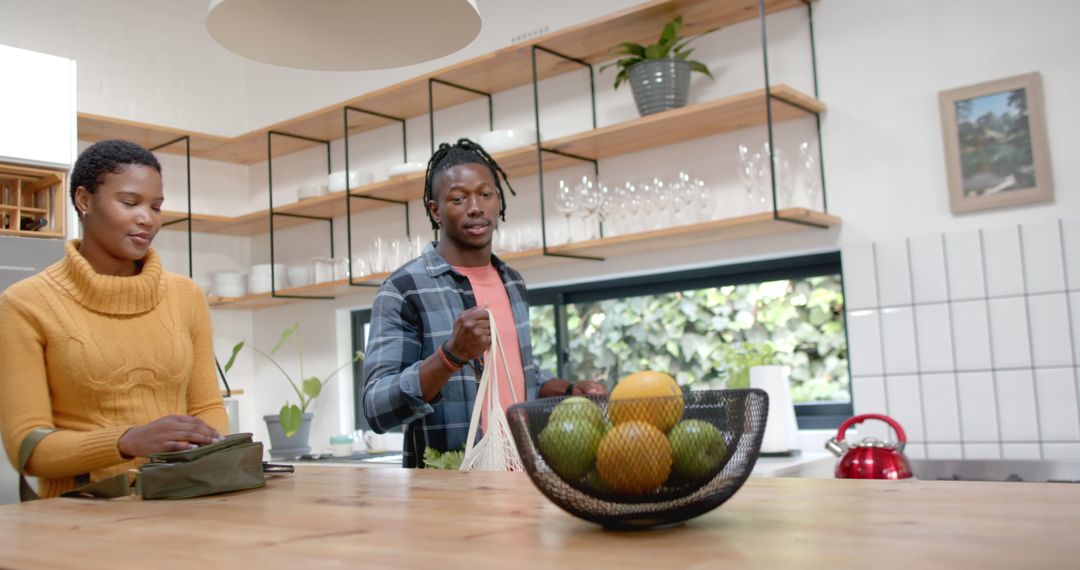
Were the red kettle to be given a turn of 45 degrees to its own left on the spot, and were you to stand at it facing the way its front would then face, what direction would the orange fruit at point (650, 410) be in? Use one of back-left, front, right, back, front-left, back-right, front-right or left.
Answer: front-left

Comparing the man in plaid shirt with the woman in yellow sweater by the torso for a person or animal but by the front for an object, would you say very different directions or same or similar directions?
same or similar directions

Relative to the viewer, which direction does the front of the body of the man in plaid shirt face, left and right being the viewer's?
facing the viewer and to the right of the viewer

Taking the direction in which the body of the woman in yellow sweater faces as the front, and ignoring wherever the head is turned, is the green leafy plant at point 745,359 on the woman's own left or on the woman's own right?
on the woman's own left

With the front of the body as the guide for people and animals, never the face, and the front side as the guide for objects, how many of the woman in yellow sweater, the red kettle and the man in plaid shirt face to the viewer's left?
1

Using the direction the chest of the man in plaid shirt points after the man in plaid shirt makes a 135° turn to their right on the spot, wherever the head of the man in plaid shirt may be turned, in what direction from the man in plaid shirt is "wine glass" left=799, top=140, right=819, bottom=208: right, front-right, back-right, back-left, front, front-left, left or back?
back-right

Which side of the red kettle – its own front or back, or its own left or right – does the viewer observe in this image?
left

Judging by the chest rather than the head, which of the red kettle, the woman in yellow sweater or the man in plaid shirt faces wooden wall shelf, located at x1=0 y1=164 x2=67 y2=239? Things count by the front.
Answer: the red kettle

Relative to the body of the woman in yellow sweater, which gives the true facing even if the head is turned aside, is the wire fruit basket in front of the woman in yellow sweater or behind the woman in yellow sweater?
in front

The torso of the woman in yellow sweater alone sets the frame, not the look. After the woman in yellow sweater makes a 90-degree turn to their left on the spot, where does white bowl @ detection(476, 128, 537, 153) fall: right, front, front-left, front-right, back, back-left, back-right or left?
front

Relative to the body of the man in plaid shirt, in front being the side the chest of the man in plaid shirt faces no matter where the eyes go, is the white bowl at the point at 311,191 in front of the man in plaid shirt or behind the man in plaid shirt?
behind

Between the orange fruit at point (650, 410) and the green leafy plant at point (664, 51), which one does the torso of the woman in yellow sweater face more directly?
the orange fruit

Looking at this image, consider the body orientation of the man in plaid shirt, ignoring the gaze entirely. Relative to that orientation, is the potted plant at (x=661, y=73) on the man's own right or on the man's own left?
on the man's own left

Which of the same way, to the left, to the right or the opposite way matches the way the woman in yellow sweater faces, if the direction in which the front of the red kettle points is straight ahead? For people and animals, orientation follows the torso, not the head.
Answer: the opposite way

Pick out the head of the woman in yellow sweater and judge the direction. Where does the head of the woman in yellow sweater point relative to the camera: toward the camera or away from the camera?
toward the camera
